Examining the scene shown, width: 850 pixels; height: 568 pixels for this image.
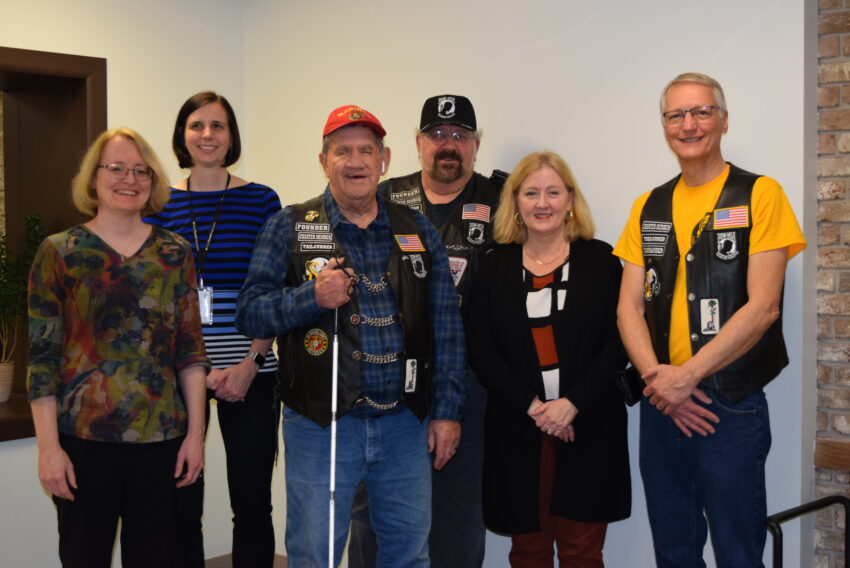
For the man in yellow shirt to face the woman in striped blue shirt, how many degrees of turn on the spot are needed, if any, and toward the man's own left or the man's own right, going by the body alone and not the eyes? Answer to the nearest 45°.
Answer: approximately 45° to the man's own right

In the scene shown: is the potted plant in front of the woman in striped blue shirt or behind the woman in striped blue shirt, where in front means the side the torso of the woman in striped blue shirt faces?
behind

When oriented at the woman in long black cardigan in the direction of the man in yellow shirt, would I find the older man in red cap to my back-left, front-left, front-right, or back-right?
back-right

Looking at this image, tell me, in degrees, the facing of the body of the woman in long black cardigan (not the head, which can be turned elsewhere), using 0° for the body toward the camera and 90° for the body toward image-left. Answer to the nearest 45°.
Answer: approximately 0°

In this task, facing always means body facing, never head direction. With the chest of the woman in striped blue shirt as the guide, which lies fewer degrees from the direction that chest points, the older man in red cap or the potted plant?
the older man in red cap

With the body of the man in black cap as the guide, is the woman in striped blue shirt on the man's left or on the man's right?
on the man's right

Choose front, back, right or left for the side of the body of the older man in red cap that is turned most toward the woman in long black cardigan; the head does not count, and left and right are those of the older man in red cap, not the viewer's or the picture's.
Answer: left
